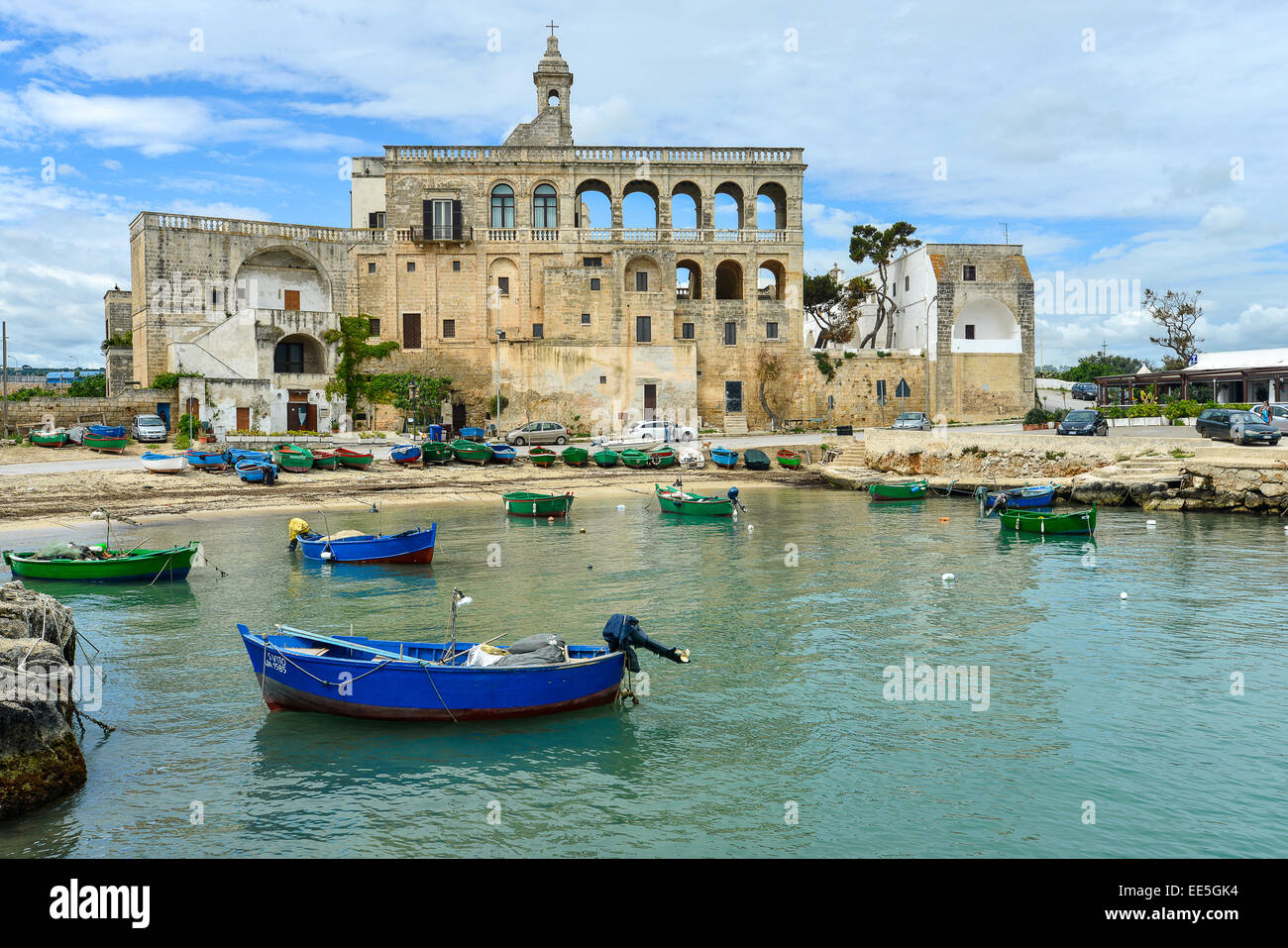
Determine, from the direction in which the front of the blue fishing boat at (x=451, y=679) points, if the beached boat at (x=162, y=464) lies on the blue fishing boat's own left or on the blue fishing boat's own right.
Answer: on the blue fishing boat's own right

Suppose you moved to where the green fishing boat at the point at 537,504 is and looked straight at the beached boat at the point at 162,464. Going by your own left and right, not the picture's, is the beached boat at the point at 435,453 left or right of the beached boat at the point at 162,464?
right

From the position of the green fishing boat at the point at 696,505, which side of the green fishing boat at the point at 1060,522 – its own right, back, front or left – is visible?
back

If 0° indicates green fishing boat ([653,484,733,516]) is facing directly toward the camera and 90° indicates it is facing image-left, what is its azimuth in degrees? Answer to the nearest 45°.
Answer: approximately 90°

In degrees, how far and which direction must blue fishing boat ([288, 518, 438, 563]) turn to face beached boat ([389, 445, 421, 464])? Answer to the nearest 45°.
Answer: approximately 90° to its left

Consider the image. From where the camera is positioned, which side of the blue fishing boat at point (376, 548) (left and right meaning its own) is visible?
right

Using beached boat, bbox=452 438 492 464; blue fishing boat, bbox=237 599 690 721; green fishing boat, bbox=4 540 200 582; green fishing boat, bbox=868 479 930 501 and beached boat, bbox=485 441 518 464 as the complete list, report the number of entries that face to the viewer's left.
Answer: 1

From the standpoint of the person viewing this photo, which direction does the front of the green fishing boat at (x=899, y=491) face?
facing to the right of the viewer

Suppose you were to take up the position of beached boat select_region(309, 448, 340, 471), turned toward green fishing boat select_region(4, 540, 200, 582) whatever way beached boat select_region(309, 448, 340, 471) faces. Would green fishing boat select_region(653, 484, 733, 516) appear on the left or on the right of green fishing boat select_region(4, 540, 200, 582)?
left

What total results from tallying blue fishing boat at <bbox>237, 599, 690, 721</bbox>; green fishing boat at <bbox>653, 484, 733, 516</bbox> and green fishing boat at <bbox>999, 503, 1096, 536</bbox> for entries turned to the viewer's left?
2

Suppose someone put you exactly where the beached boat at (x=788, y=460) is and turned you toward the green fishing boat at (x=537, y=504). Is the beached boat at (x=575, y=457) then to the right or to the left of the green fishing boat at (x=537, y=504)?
right

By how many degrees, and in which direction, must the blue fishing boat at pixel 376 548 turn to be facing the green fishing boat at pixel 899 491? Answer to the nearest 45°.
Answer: approximately 45° to its left

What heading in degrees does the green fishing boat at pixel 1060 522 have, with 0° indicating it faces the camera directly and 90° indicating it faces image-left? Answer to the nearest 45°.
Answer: approximately 270°

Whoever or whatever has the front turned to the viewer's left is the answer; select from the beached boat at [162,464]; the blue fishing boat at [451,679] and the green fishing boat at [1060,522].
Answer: the blue fishing boat

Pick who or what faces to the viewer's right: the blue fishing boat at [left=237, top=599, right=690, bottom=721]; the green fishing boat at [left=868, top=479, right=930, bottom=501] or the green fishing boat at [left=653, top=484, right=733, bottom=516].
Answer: the green fishing boat at [left=868, top=479, right=930, bottom=501]
